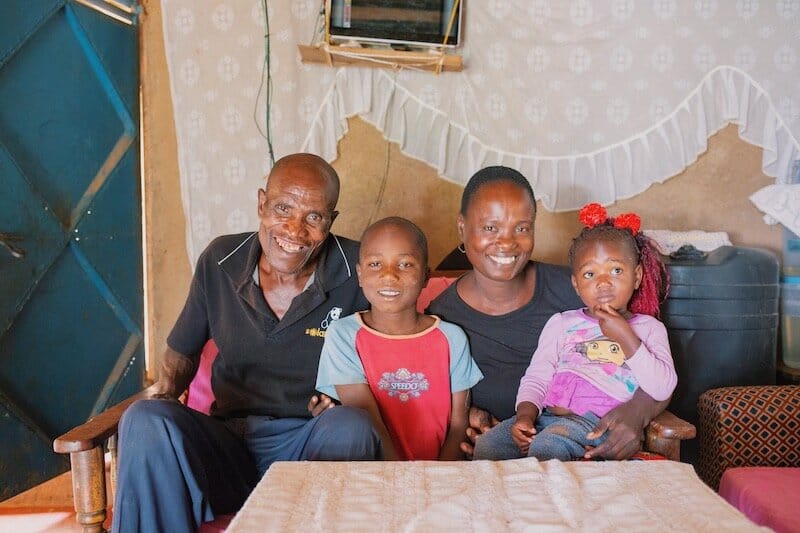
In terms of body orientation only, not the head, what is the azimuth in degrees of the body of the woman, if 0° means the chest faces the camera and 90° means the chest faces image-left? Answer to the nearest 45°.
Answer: approximately 0°

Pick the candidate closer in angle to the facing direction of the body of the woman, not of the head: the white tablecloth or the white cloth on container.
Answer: the white tablecloth

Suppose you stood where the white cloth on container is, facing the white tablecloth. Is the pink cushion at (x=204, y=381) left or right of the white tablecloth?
right

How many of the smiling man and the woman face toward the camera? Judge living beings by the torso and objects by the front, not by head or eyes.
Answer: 2

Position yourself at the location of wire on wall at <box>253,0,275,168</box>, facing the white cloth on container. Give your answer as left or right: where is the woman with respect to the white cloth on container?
right

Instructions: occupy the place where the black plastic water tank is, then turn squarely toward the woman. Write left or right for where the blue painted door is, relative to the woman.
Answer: right

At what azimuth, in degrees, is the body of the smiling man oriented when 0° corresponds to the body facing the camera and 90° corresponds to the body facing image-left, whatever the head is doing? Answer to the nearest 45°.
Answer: approximately 0°

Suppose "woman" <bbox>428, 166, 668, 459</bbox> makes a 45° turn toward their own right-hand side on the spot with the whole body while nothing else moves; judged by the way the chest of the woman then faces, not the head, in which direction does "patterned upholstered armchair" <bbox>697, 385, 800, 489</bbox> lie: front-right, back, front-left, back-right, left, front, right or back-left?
back-left

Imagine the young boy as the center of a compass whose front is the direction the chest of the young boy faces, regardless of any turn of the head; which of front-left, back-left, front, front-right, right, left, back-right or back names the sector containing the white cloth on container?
back-left

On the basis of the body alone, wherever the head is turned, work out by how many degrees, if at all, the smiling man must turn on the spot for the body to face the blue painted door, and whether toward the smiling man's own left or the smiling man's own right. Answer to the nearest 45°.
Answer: approximately 135° to the smiling man's own right

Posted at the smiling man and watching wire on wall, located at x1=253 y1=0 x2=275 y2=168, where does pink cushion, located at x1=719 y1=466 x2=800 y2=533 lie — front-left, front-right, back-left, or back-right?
back-right
